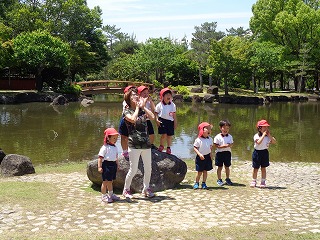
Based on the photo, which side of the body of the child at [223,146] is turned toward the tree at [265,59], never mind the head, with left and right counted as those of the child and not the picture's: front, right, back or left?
back

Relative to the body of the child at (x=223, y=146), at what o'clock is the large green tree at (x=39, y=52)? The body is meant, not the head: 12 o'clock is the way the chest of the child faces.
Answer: The large green tree is roughly at 5 o'clock from the child.

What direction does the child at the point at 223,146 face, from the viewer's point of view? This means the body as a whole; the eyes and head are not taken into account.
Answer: toward the camera

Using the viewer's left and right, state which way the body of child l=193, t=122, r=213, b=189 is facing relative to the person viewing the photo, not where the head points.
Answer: facing the viewer and to the right of the viewer

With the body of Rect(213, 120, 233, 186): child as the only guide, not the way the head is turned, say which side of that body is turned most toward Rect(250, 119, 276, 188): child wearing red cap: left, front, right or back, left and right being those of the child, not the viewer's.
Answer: left

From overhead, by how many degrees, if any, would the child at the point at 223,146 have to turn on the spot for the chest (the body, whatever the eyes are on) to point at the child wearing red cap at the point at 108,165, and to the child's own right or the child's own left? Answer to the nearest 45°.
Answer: approximately 45° to the child's own right

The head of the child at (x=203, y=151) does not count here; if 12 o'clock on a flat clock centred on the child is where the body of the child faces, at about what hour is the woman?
The woman is roughly at 3 o'clock from the child.

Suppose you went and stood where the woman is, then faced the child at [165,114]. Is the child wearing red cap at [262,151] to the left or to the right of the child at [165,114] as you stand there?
right

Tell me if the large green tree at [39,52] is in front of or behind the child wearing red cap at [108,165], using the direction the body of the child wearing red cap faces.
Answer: behind

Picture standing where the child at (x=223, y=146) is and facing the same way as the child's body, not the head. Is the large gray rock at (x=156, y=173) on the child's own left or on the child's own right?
on the child's own right

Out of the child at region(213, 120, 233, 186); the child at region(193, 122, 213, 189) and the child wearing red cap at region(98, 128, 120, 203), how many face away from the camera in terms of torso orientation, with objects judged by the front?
0

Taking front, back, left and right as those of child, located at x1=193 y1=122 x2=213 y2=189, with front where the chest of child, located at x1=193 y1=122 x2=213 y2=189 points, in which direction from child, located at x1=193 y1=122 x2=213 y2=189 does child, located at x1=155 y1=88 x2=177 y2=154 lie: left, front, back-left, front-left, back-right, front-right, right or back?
back

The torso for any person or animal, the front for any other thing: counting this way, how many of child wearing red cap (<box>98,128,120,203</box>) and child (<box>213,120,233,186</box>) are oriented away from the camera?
0

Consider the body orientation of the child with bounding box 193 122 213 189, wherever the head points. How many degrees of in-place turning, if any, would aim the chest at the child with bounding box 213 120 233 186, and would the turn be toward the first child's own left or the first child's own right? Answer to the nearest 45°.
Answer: approximately 90° to the first child's own left
